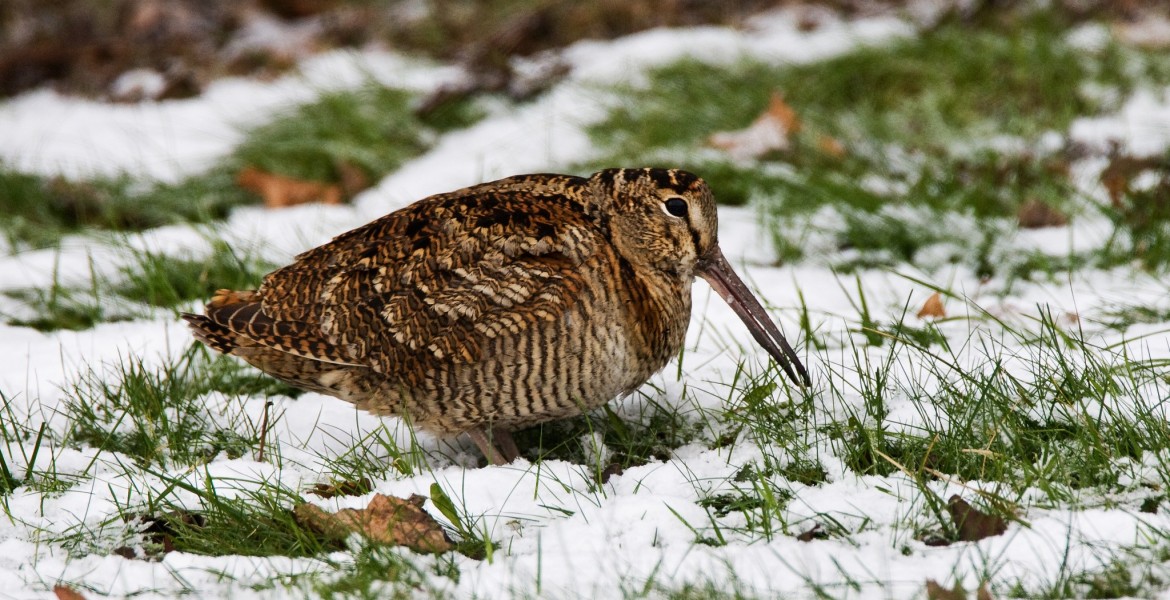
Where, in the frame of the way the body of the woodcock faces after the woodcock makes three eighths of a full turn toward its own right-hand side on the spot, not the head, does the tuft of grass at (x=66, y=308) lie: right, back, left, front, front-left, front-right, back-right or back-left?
right

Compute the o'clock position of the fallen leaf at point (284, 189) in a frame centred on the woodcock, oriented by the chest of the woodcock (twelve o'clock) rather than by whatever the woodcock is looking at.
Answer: The fallen leaf is roughly at 8 o'clock from the woodcock.

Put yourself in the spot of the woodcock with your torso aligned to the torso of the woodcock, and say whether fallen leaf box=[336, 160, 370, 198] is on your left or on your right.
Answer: on your left

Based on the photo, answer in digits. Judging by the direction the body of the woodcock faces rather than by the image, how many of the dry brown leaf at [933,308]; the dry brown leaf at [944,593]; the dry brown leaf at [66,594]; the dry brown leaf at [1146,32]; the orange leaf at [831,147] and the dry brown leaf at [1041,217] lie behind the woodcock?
1

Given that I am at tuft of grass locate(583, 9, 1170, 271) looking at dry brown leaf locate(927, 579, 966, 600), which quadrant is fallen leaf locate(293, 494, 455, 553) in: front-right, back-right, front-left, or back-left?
front-right

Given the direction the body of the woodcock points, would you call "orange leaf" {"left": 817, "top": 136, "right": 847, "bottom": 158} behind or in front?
in front

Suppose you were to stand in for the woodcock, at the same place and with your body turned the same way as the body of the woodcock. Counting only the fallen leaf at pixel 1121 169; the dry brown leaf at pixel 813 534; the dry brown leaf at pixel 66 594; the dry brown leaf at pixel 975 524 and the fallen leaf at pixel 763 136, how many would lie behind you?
1

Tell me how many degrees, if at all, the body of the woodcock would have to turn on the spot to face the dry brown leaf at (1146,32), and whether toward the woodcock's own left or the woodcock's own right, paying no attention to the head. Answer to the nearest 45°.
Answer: approximately 45° to the woodcock's own left

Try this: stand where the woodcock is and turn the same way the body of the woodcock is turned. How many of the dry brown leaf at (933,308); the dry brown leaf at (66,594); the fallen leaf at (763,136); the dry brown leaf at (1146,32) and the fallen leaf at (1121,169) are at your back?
1

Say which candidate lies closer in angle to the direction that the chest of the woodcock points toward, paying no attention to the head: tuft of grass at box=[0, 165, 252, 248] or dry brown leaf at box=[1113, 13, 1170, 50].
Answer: the dry brown leaf

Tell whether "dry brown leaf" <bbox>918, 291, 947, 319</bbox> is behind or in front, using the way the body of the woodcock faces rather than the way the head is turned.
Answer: in front

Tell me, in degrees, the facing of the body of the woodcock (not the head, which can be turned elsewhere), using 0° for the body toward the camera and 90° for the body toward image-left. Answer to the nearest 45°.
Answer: approximately 270°

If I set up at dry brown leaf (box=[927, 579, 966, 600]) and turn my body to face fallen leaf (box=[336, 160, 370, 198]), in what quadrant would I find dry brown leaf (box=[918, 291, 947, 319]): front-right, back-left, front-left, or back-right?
front-right

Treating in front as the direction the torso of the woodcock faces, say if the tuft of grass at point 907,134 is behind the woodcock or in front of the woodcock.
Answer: in front

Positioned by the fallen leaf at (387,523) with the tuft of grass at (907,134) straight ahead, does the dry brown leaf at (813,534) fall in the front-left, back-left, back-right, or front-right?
front-right

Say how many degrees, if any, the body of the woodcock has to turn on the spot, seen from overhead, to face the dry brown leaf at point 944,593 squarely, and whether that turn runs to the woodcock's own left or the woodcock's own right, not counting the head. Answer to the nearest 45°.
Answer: approximately 45° to the woodcock's own right

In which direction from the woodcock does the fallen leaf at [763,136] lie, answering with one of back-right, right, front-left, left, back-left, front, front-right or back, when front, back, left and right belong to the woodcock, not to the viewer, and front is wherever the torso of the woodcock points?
front-left
